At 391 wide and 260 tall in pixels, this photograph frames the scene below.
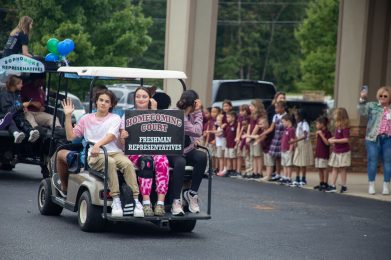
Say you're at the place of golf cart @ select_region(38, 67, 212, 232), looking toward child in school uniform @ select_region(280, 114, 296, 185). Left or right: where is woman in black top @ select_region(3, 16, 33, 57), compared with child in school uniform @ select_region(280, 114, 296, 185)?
left

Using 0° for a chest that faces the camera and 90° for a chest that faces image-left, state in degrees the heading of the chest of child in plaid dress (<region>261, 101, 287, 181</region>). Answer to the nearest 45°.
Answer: approximately 90°

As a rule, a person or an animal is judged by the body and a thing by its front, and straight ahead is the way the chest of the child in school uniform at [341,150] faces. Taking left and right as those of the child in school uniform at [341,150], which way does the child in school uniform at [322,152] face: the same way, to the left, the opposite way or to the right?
the same way

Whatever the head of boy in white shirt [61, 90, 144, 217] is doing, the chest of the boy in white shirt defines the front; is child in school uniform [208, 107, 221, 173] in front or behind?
behind

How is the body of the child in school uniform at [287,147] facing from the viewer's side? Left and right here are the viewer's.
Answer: facing the viewer and to the left of the viewer

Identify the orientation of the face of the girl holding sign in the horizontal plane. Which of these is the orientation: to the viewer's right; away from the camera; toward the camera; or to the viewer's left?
toward the camera

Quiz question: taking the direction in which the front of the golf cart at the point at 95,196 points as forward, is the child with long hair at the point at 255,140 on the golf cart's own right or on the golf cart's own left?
on the golf cart's own right

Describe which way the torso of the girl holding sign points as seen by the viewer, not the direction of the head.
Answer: toward the camera

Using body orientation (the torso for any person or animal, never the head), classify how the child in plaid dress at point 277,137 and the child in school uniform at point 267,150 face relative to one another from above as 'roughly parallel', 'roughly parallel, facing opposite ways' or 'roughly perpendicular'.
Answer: roughly parallel
